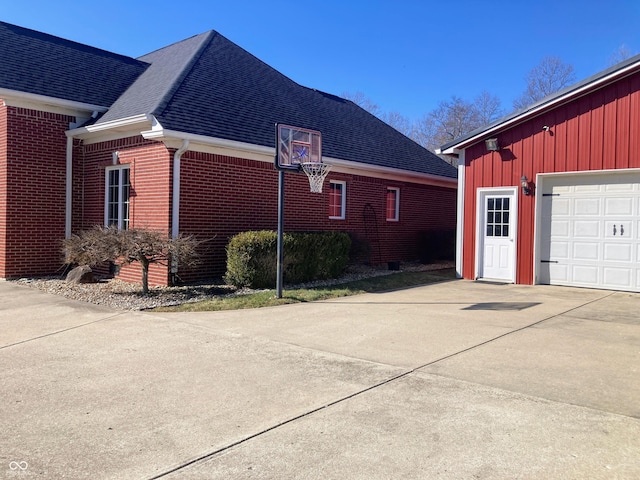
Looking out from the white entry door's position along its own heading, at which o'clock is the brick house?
The brick house is roughly at 1 o'clock from the white entry door.

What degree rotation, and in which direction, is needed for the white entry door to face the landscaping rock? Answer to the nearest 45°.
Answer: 0° — it already faces it

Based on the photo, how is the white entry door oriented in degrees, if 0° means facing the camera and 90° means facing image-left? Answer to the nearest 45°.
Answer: approximately 45°
